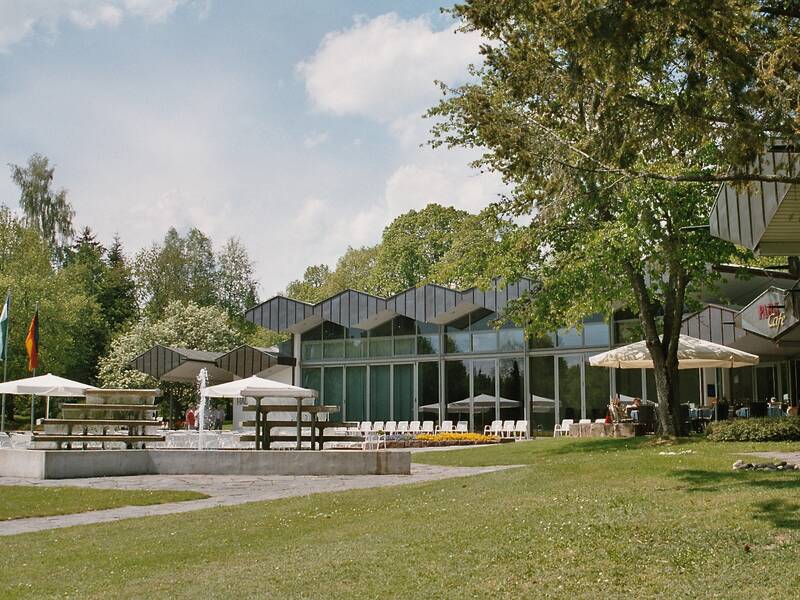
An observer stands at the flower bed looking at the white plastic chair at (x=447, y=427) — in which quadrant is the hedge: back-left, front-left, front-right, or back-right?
back-right

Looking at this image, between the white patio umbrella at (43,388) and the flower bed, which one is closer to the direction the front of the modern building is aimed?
the flower bed

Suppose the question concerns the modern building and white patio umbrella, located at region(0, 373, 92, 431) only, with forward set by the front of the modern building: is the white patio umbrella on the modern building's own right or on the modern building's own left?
on the modern building's own right

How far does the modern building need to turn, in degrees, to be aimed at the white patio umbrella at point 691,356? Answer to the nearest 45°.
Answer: approximately 45° to its left

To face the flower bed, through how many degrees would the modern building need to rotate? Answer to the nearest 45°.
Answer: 0° — it already faces it

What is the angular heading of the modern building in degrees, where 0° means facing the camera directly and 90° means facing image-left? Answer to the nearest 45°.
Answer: approximately 0°
